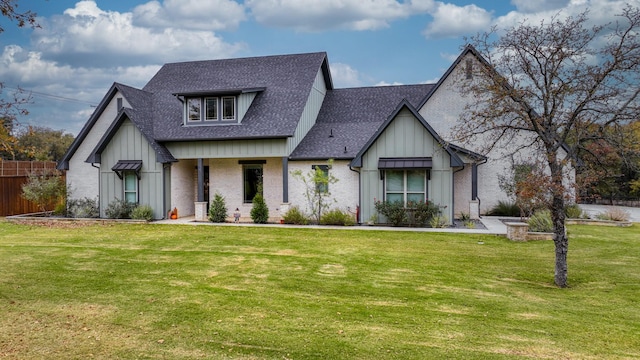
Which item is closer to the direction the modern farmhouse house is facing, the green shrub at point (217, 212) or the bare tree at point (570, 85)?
the bare tree

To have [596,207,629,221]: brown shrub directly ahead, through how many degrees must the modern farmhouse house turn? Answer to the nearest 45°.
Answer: approximately 90° to its left

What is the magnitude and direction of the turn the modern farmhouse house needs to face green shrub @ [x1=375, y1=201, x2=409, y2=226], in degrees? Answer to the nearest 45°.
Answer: approximately 45° to its left

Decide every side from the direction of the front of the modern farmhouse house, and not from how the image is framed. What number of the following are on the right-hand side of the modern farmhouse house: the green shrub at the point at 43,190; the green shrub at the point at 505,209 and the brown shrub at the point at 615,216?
1

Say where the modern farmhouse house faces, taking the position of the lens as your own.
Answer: facing the viewer

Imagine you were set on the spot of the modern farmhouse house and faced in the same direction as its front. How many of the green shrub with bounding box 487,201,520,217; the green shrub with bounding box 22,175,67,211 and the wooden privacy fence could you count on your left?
1

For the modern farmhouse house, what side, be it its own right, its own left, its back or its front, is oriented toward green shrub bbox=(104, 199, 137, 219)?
right

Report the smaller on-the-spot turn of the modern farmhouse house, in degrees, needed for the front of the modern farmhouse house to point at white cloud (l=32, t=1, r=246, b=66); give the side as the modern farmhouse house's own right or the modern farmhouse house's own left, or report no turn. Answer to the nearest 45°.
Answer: approximately 135° to the modern farmhouse house's own right
